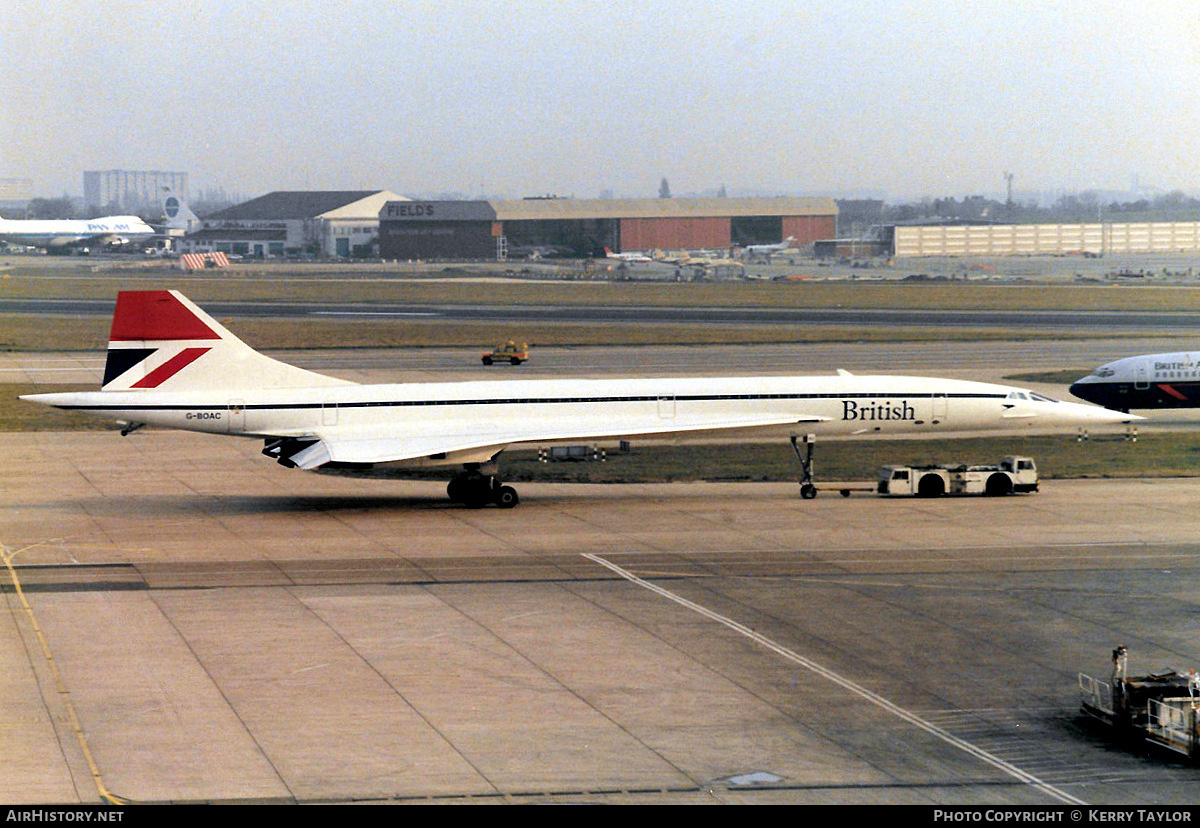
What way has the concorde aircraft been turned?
to the viewer's right
